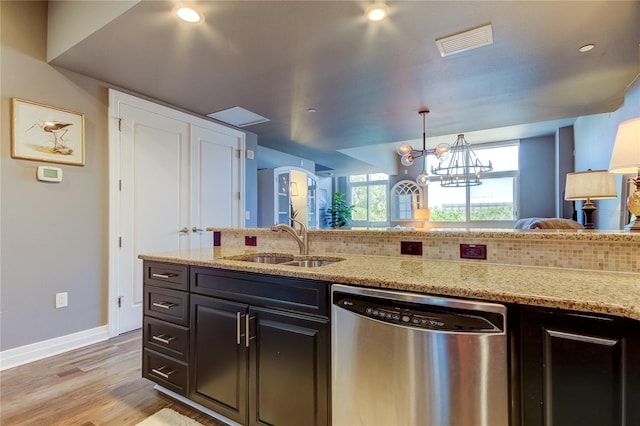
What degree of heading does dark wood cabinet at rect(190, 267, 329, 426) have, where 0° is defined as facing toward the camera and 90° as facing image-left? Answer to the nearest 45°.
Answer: approximately 45°

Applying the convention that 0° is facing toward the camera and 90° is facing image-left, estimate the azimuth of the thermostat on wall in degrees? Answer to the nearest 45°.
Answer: approximately 0°

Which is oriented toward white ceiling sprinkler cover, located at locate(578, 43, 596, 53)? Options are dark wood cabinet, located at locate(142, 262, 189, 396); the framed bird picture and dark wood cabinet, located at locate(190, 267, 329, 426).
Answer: the framed bird picture

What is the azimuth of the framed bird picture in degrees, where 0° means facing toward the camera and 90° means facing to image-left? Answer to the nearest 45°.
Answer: approximately 315°

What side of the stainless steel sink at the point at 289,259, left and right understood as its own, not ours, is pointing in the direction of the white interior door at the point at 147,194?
right

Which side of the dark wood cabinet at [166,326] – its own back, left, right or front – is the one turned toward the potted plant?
back

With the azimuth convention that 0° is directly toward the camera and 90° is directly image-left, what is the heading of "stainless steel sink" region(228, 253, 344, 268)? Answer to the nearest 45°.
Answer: approximately 45°

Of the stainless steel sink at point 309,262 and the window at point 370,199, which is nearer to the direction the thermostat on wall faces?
the stainless steel sink

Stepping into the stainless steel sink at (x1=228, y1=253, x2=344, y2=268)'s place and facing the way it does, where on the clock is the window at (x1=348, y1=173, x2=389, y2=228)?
The window is roughly at 5 o'clock from the stainless steel sink.

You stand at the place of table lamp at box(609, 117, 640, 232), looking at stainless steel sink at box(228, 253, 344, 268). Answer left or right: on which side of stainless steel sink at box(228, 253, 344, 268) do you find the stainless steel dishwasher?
left

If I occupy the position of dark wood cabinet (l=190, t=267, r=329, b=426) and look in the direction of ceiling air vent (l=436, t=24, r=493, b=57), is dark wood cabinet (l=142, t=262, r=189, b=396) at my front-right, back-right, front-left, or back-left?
back-left

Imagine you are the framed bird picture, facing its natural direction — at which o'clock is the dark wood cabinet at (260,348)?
The dark wood cabinet is roughly at 1 o'clock from the framed bird picture.

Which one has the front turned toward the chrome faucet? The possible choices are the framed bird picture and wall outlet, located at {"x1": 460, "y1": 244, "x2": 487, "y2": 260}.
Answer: the framed bird picture

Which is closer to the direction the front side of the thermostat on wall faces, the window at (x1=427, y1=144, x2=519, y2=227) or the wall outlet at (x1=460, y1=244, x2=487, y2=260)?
the wall outlet

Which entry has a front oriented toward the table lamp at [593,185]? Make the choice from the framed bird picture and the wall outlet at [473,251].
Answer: the framed bird picture
